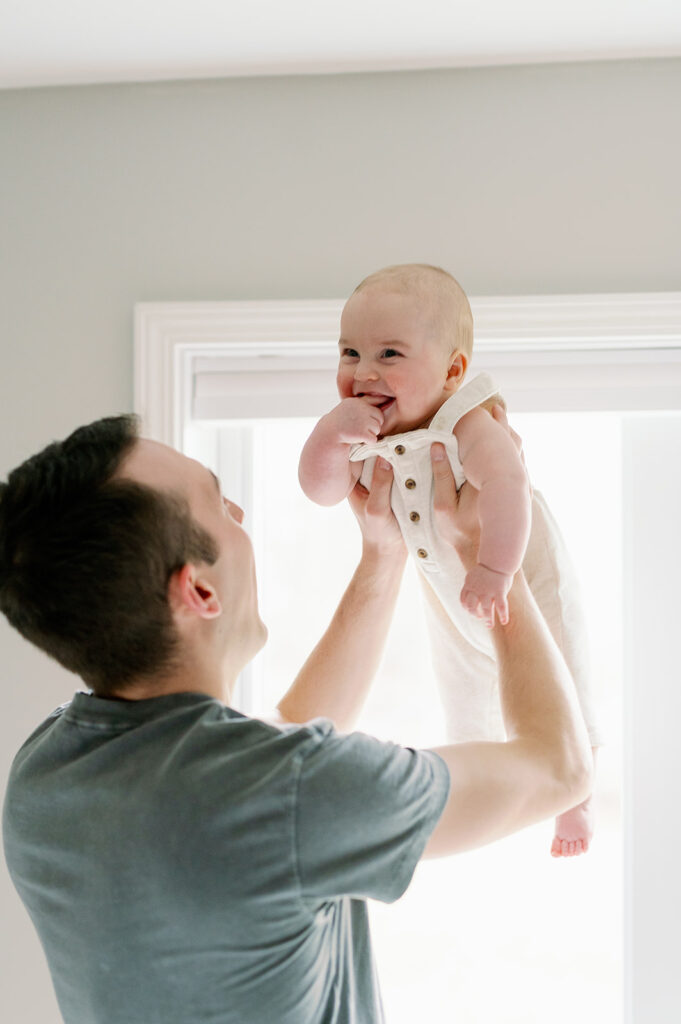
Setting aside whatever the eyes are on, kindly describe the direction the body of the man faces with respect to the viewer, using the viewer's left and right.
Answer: facing away from the viewer and to the right of the viewer

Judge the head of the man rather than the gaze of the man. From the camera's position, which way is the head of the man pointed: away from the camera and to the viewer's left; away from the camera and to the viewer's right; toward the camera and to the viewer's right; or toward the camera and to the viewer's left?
away from the camera and to the viewer's right
